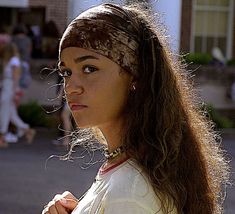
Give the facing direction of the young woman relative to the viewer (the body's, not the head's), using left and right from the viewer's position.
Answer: facing to the left of the viewer

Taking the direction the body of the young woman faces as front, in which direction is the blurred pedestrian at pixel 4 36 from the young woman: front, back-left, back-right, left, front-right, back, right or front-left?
right

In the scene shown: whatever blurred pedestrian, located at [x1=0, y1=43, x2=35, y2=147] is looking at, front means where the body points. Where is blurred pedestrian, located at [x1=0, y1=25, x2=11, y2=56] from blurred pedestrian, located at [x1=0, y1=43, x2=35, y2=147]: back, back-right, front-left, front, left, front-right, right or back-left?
right

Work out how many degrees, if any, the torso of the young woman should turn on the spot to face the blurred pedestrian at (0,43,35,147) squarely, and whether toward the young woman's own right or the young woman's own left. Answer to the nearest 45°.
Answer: approximately 90° to the young woman's own right

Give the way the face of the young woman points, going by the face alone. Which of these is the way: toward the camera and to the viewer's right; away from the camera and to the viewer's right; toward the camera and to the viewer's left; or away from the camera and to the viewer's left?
toward the camera and to the viewer's left

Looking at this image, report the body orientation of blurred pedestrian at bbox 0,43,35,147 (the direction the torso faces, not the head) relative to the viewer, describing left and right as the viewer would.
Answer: facing to the left of the viewer

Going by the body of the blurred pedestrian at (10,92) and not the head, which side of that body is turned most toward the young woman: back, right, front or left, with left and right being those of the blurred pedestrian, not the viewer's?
left
